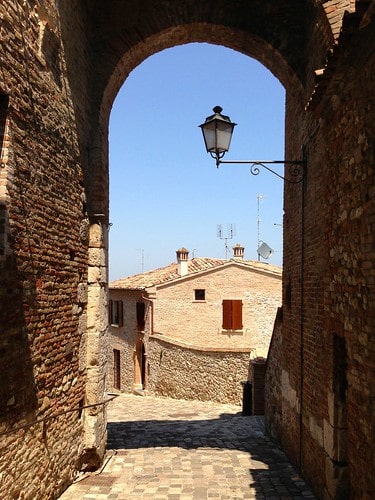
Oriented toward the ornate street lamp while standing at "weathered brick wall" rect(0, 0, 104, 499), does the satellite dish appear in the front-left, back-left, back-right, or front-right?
front-left

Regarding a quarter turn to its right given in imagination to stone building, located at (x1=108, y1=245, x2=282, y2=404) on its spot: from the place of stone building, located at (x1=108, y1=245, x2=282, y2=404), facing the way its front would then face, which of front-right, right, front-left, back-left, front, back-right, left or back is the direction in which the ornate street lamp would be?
back-left

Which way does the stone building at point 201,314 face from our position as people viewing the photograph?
facing the viewer and to the left of the viewer

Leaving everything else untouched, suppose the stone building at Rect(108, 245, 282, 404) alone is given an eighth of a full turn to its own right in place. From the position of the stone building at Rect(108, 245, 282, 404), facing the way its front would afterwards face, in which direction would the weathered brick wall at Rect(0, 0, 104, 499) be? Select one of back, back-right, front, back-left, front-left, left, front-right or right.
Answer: left

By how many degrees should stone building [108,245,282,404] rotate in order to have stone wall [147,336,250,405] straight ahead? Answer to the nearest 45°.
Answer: approximately 45° to its left

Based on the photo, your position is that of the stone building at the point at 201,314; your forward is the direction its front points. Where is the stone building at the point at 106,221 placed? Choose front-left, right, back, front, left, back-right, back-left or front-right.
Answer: front-left

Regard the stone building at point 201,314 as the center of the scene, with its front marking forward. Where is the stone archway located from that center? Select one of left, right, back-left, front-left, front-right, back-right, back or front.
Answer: front-left

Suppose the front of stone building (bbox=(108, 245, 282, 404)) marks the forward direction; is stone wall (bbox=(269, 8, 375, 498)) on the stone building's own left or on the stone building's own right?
on the stone building's own left
